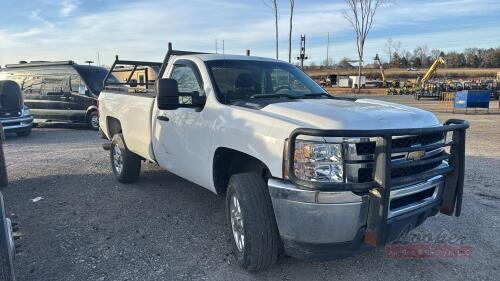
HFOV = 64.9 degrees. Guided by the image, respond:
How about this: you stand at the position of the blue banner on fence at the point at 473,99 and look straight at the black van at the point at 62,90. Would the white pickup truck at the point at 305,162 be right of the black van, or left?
left

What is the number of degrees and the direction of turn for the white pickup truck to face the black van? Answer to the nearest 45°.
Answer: approximately 180°

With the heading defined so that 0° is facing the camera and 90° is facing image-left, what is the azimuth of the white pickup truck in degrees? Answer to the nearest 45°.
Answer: approximately 315°

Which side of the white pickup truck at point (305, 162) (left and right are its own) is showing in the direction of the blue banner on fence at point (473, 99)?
left
